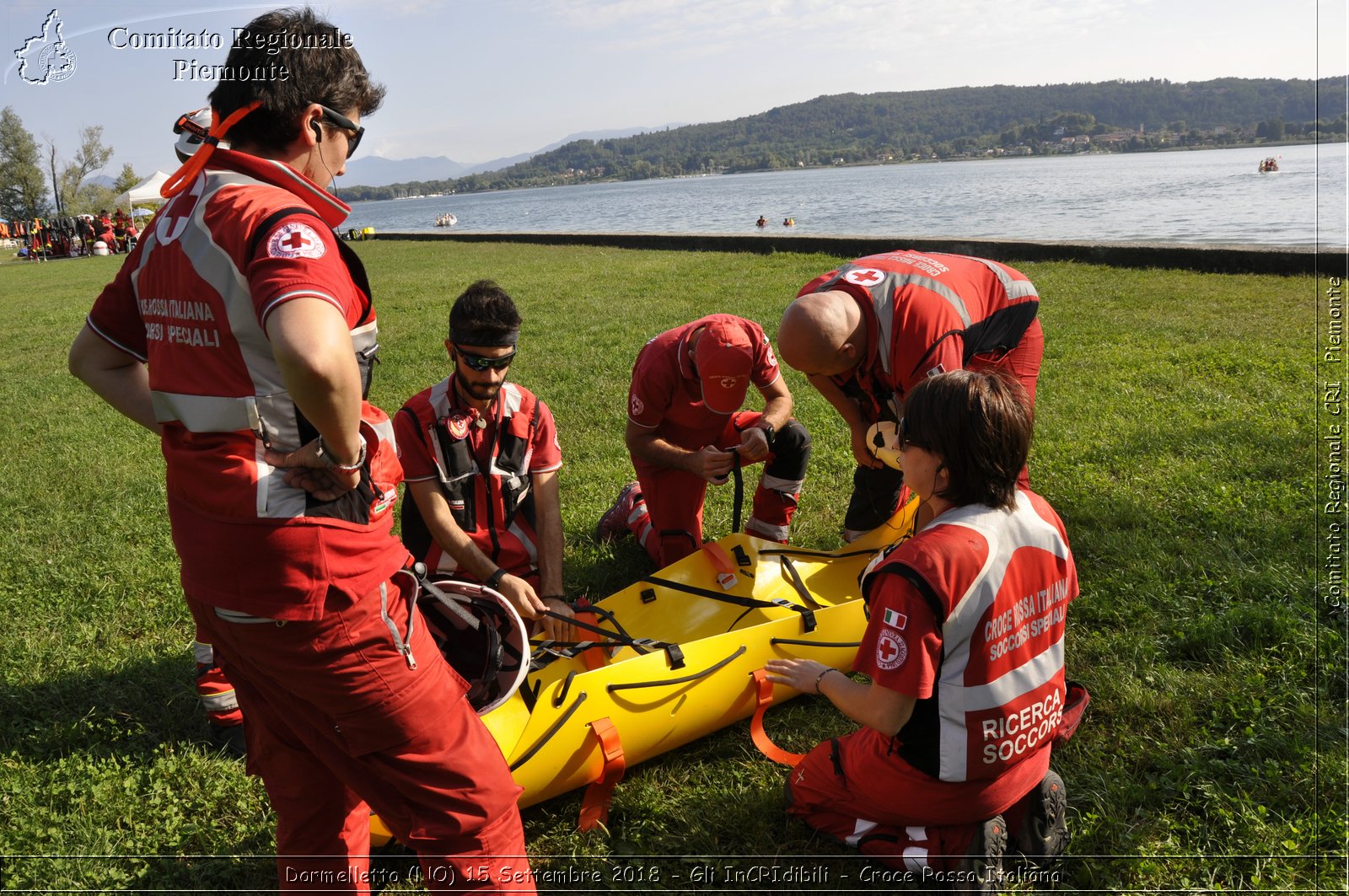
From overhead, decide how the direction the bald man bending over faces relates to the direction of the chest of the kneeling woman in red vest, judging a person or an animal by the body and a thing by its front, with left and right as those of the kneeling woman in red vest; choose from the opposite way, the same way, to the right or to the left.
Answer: to the left

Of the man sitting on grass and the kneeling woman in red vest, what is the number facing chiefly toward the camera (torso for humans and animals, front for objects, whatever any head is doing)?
1

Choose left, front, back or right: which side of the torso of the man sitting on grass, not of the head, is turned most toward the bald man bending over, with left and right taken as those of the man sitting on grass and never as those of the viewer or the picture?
left

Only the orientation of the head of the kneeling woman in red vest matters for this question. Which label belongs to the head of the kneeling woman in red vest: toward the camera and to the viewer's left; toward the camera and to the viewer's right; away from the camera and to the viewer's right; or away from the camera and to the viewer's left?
away from the camera and to the viewer's left

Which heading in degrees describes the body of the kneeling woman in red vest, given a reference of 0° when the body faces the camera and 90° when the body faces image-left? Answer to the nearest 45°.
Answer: approximately 135°

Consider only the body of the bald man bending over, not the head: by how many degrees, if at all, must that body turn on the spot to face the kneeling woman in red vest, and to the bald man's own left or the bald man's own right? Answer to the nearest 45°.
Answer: approximately 45° to the bald man's own left
